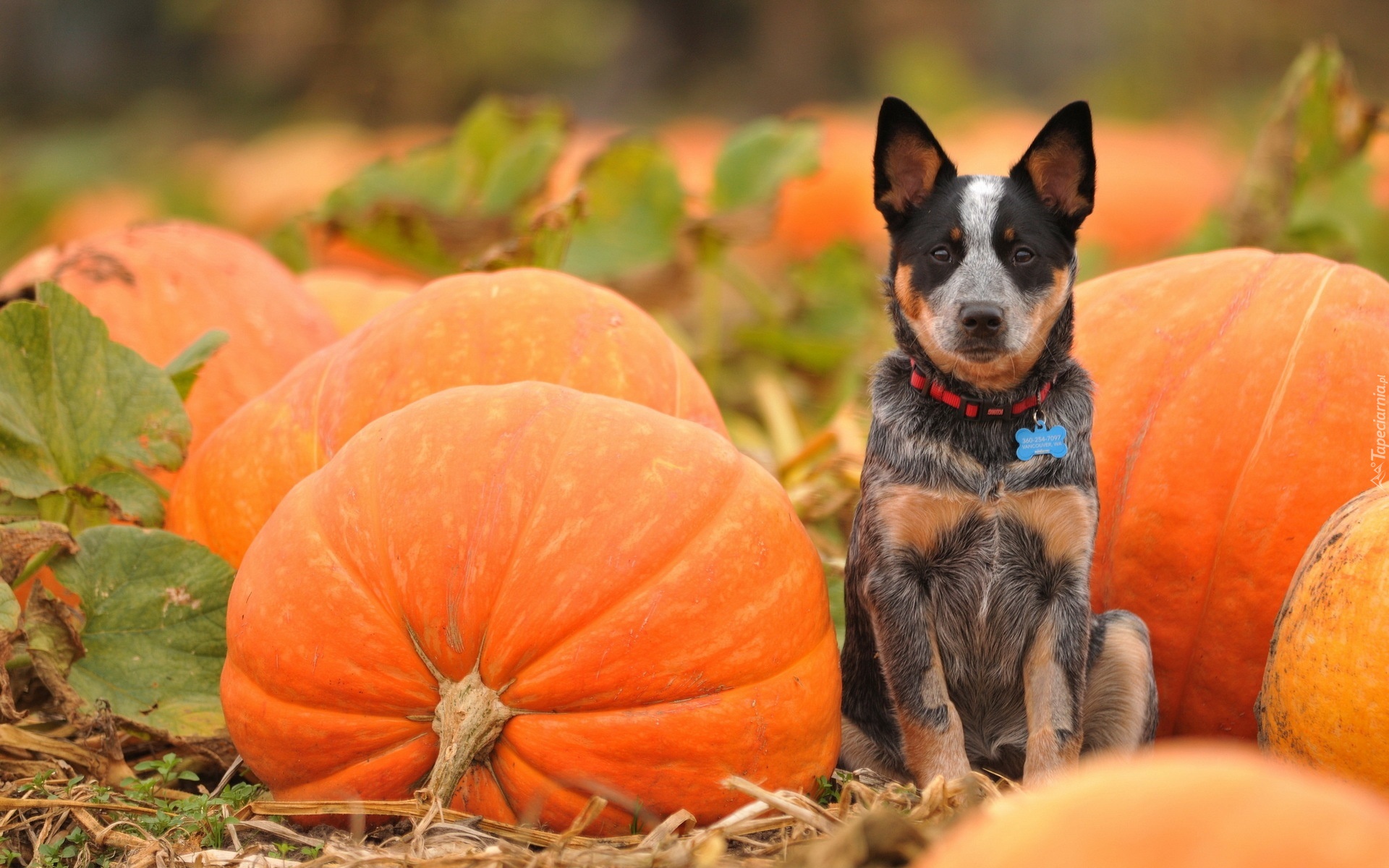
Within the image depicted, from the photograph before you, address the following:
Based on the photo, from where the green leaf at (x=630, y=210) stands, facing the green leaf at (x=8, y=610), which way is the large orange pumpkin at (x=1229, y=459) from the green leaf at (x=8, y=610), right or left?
left

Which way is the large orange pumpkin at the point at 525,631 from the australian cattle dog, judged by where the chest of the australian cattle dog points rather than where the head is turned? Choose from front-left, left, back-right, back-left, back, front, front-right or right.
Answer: front-right

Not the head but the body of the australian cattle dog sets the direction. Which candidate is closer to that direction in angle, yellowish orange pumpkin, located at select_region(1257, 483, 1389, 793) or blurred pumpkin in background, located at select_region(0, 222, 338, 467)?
the yellowish orange pumpkin

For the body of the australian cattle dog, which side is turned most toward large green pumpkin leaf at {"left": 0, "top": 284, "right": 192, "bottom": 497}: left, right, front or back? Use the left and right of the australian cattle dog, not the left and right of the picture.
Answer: right

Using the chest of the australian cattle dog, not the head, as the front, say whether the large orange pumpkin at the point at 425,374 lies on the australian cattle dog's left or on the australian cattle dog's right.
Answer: on the australian cattle dog's right

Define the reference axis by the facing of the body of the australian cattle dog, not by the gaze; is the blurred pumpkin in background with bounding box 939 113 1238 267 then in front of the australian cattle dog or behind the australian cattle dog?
behind

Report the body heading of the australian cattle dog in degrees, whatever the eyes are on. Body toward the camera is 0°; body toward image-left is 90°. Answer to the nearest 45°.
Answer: approximately 0°

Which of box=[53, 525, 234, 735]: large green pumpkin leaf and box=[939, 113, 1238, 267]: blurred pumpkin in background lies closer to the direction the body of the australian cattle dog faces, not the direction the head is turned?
the large green pumpkin leaf

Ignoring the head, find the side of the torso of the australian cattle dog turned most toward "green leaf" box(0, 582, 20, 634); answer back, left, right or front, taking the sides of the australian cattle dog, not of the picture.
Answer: right

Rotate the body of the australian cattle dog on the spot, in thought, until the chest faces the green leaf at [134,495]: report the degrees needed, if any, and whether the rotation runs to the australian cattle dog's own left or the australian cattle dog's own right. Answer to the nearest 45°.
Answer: approximately 90° to the australian cattle dog's own right

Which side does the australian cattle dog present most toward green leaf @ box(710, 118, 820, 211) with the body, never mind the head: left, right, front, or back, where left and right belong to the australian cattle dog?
back
